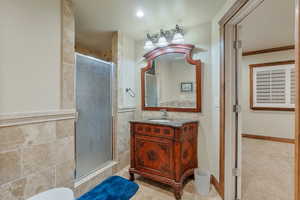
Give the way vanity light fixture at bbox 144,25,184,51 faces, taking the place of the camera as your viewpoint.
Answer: facing the viewer and to the left of the viewer

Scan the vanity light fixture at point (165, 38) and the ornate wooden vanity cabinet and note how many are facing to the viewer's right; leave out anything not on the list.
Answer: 0

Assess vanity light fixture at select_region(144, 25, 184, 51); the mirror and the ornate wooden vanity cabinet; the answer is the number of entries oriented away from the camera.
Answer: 0

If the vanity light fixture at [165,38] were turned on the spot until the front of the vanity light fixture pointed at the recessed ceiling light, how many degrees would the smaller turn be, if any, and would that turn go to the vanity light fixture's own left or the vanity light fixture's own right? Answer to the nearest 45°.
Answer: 0° — it already faces it

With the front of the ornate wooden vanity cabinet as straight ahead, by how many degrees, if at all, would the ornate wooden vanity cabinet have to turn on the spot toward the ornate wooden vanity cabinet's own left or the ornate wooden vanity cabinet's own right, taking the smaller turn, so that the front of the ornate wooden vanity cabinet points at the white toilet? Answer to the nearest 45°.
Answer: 0° — it already faces it

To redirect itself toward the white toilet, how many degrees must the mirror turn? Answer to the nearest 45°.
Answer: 0° — it already faces it

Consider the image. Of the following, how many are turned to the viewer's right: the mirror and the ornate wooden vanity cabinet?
0

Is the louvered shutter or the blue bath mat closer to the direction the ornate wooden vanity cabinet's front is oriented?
the blue bath mat
